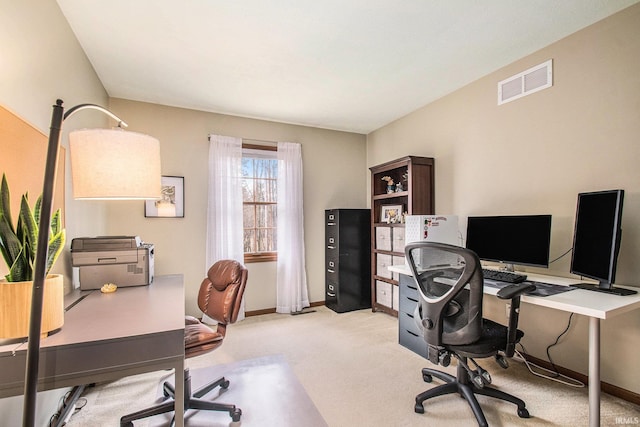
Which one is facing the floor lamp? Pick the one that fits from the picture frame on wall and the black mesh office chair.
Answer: the picture frame on wall

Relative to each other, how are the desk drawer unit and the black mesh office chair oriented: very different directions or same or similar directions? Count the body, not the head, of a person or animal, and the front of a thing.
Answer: very different directions

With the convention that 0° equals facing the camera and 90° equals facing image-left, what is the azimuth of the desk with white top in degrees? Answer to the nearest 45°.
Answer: approximately 45°

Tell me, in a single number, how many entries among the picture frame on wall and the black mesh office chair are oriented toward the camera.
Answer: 1

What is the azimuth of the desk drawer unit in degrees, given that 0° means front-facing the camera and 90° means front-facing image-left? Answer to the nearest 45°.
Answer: approximately 45°

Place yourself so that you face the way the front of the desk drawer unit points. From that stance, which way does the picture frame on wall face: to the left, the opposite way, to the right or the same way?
to the left

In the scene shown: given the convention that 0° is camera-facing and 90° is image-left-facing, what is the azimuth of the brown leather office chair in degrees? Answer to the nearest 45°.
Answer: approximately 45°

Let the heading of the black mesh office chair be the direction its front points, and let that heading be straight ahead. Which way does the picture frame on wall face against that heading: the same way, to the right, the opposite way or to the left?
to the right

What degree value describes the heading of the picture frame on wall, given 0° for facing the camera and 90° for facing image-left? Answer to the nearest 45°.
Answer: approximately 0°

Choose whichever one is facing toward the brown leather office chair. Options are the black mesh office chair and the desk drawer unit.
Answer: the desk drawer unit

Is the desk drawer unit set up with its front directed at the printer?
yes

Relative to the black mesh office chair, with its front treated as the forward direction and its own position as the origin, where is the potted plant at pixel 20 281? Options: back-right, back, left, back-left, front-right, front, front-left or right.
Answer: back

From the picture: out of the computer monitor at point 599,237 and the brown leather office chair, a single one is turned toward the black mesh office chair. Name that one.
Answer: the computer monitor
